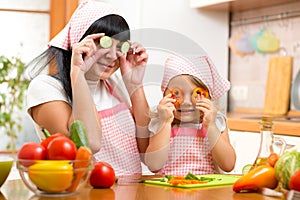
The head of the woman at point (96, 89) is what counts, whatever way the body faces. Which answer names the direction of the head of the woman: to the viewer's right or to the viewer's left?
to the viewer's right

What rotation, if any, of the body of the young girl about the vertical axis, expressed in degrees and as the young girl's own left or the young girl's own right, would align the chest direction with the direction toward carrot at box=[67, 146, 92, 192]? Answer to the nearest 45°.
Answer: approximately 45° to the young girl's own right

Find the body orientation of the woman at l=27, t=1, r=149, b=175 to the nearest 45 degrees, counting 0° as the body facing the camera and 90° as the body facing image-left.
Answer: approximately 315°

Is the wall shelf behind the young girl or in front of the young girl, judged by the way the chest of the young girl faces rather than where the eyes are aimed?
behind

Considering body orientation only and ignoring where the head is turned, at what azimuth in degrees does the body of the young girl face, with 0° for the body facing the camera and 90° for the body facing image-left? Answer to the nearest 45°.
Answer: approximately 0°

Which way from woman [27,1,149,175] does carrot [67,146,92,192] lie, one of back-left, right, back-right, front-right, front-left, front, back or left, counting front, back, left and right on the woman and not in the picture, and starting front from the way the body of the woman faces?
front-right
